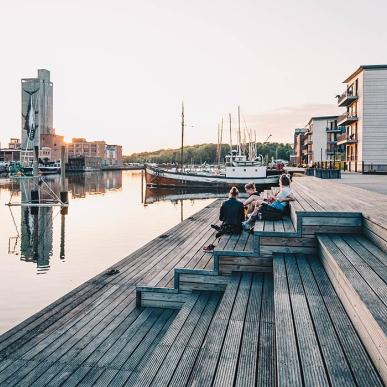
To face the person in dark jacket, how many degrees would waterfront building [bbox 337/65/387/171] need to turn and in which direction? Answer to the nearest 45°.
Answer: approximately 90° to its left

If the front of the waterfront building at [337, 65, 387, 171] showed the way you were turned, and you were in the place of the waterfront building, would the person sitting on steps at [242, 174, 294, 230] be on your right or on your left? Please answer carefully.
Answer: on your left

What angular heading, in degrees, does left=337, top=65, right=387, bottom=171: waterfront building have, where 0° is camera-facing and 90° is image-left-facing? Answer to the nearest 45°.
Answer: approximately 90°

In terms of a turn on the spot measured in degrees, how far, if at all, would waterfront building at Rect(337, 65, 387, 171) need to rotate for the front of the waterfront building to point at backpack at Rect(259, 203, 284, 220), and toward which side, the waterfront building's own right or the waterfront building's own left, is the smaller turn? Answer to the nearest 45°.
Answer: approximately 90° to the waterfront building's own left
